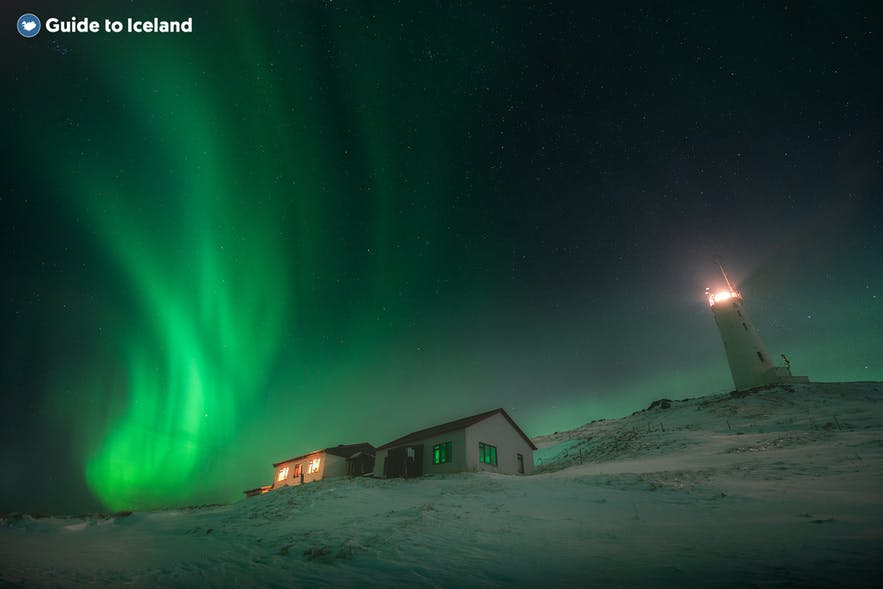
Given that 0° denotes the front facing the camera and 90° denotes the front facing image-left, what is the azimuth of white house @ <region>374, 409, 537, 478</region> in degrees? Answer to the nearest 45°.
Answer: approximately 45°

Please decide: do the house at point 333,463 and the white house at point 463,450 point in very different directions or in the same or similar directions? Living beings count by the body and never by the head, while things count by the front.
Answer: same or similar directions

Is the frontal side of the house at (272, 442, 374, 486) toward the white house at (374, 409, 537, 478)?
no

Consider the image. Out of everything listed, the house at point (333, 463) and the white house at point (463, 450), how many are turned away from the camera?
0

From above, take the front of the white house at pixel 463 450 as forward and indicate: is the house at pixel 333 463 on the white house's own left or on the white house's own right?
on the white house's own right
